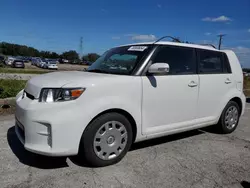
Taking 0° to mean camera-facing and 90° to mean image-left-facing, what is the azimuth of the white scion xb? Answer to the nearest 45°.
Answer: approximately 45°
